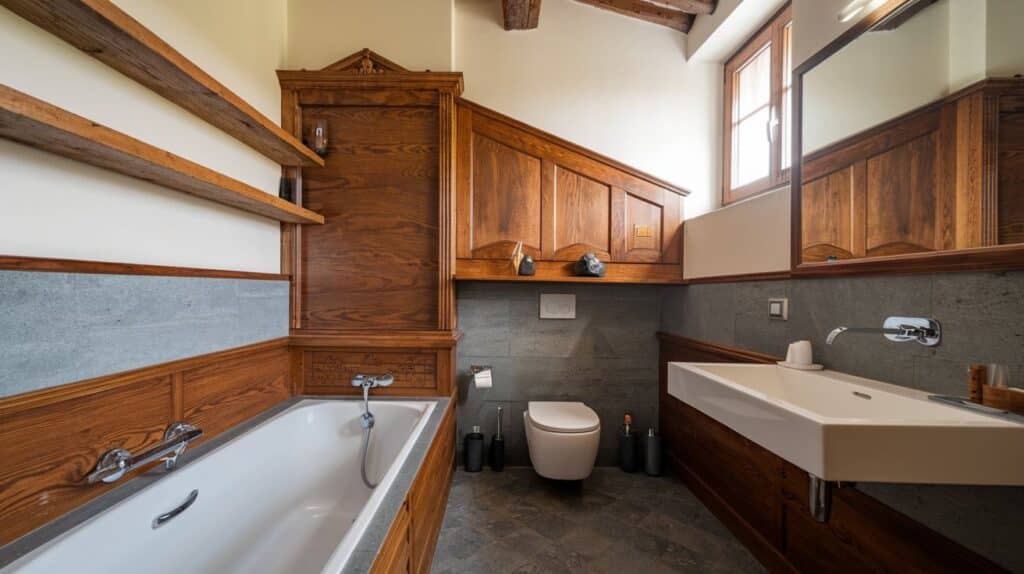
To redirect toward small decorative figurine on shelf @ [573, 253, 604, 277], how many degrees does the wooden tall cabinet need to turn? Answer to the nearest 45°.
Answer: approximately 90° to its left

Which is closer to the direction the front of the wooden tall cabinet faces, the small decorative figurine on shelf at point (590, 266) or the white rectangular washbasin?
the white rectangular washbasin

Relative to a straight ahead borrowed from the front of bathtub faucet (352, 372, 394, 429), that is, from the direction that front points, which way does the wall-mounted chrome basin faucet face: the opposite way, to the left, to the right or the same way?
to the right

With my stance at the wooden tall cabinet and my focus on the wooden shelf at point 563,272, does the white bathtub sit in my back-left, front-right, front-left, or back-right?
back-right

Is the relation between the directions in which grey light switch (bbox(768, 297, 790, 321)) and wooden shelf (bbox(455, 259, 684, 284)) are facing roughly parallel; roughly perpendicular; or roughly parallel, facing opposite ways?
roughly perpendicular

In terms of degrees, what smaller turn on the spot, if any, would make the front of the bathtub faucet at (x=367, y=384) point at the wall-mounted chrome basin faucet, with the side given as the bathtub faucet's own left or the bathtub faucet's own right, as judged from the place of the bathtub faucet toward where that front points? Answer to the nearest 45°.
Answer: approximately 45° to the bathtub faucet's own left

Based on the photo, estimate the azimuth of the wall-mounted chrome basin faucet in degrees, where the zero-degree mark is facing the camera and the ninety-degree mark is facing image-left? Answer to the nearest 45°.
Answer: approximately 45°
